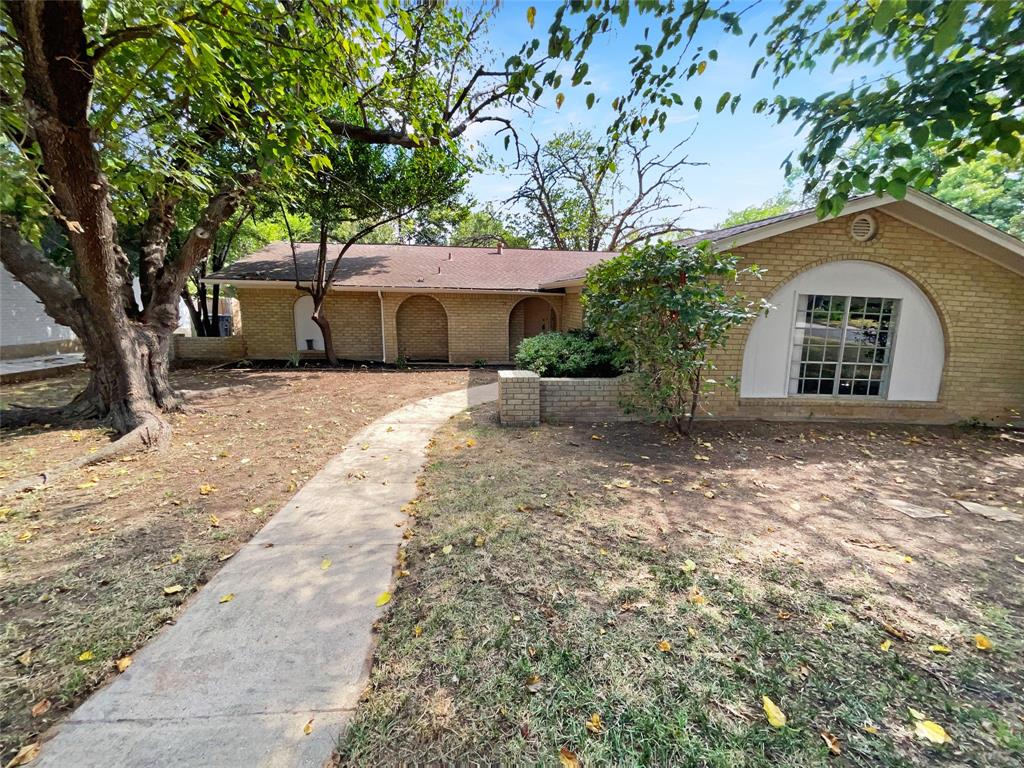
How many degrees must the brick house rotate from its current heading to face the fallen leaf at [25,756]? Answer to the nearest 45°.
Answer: approximately 45° to its right

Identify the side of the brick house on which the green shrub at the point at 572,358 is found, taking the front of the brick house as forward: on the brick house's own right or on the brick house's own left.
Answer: on the brick house's own right

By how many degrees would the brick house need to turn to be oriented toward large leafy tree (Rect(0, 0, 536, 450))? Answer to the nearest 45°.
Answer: approximately 90° to its right

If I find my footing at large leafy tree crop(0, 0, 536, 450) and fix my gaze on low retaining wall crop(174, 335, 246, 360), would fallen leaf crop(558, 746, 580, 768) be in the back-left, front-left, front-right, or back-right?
back-right

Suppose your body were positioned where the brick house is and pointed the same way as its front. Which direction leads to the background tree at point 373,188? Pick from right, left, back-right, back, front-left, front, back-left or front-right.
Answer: right

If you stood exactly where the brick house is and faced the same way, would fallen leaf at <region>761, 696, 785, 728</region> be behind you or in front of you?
in front

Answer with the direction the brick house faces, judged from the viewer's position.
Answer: facing the viewer

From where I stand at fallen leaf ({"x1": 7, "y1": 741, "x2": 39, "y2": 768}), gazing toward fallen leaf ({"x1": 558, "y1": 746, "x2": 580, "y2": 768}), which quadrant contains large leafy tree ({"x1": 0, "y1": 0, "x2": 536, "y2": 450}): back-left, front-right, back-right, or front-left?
back-left

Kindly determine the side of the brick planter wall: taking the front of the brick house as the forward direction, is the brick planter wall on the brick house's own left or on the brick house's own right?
on the brick house's own right

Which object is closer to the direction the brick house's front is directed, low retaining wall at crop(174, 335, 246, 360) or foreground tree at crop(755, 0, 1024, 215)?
the foreground tree

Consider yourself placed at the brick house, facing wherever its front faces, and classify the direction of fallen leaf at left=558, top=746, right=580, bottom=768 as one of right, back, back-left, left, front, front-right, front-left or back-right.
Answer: front-right

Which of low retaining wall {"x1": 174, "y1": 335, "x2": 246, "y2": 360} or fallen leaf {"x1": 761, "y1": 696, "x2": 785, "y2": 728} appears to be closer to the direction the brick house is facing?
the fallen leaf

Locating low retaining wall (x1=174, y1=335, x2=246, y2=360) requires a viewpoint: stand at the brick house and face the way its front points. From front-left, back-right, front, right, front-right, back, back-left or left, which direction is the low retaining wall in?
right
